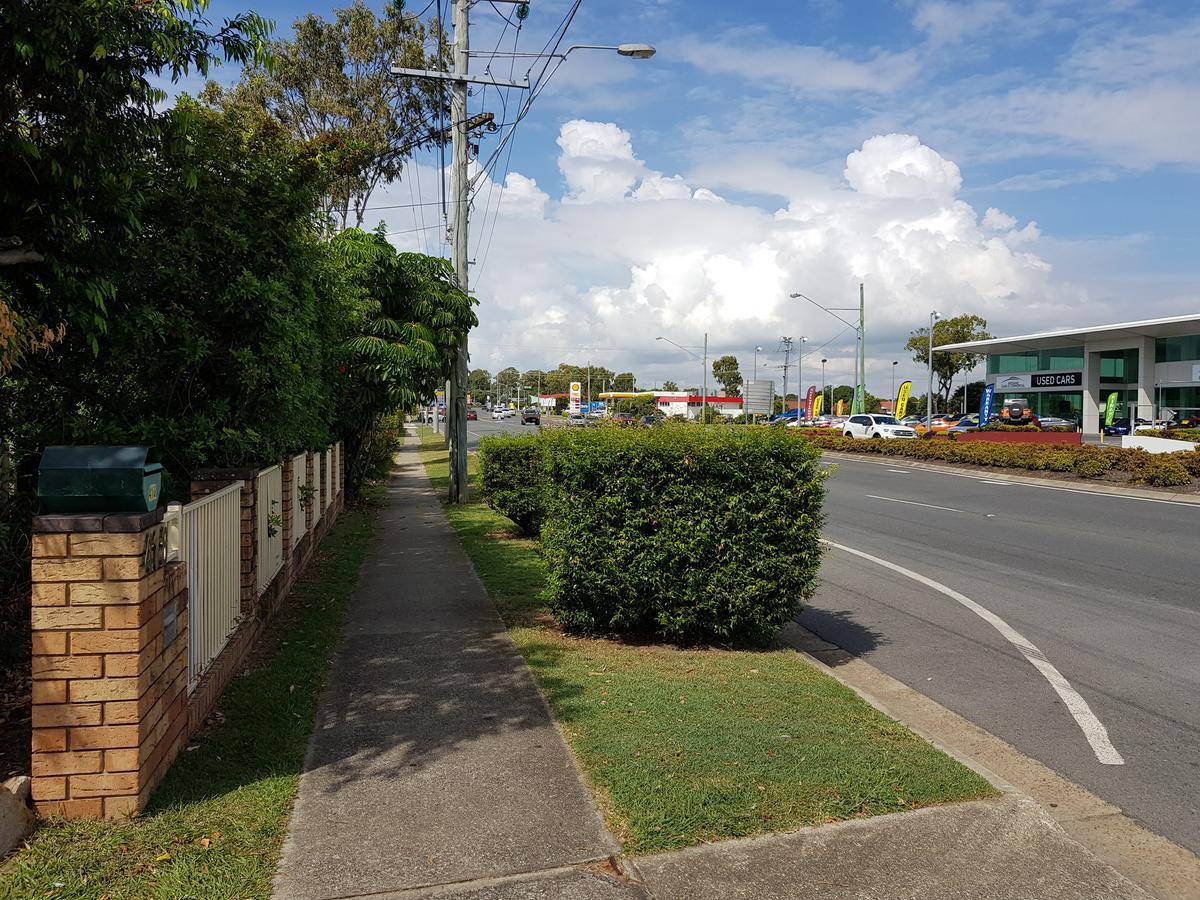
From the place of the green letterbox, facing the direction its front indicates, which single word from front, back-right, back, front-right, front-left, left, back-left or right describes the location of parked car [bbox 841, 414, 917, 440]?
front-left

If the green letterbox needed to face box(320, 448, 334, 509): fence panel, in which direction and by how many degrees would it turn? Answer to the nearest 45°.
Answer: approximately 90° to its left

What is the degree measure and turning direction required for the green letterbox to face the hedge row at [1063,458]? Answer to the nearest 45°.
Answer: approximately 45° to its left

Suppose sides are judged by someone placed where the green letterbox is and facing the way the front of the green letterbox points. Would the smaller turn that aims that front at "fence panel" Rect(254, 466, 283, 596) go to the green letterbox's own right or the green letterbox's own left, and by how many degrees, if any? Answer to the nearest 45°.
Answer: approximately 90° to the green letterbox's own left

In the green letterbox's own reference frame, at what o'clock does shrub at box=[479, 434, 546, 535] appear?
The shrub is roughly at 10 o'clock from the green letterbox.

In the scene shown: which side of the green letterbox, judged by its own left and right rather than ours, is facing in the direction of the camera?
right

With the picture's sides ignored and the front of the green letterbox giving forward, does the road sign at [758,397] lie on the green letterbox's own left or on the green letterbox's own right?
on the green letterbox's own left
